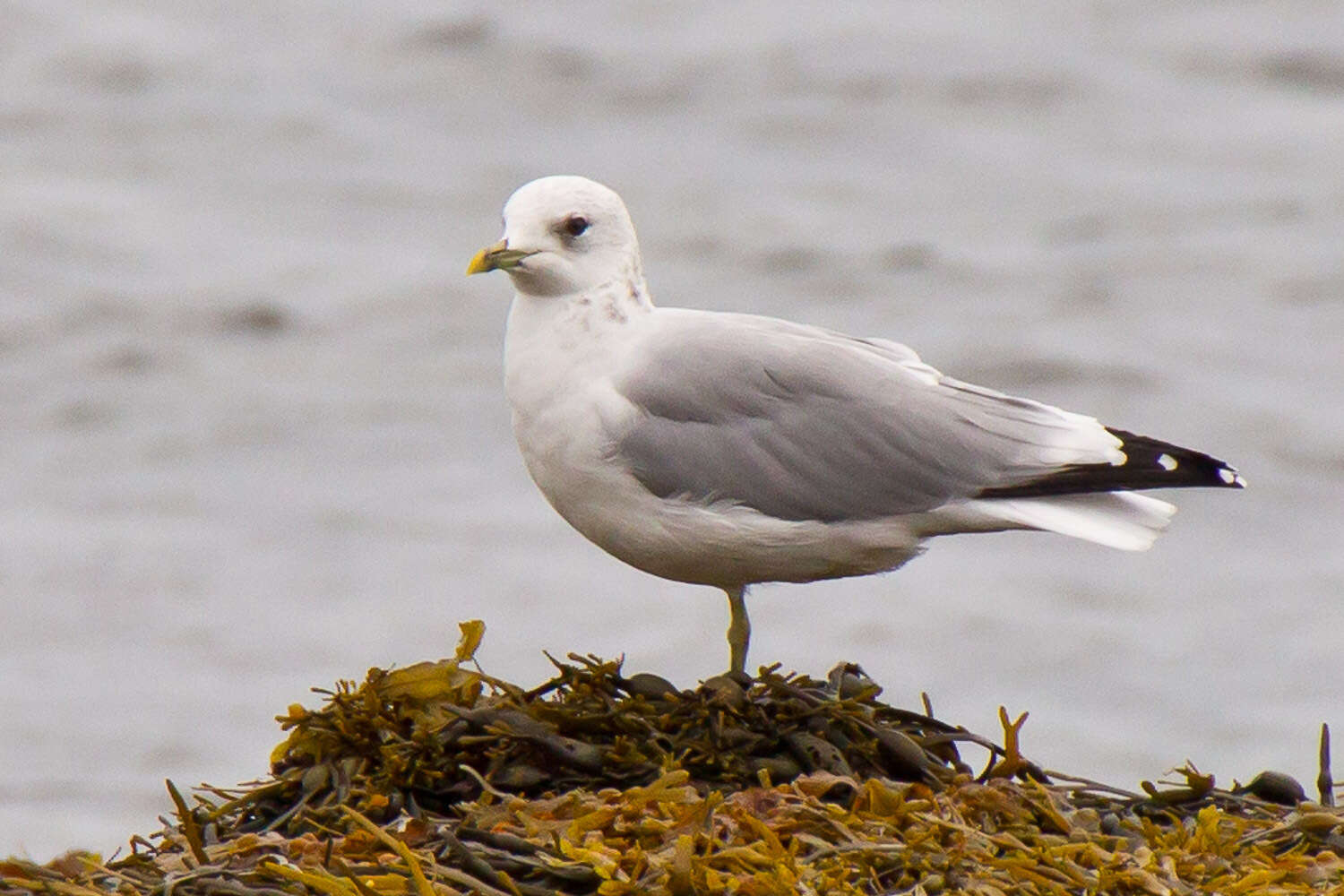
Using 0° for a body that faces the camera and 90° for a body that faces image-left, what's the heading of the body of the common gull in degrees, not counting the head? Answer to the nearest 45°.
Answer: approximately 90°
